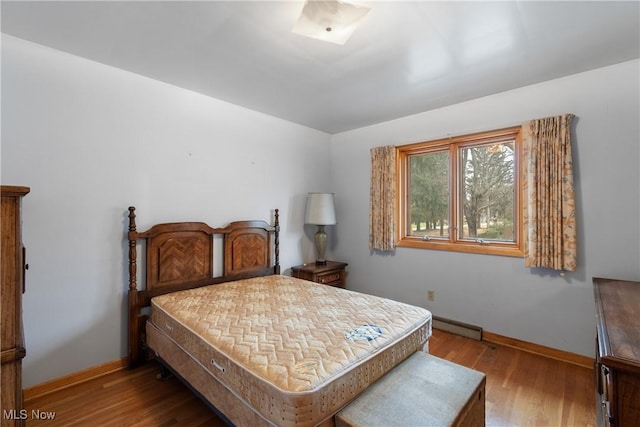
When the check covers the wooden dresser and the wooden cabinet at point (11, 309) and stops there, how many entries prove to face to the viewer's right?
1

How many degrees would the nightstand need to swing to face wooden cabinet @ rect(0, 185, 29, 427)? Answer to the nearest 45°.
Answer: approximately 90° to its right

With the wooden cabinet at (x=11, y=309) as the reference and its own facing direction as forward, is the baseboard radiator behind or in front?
in front

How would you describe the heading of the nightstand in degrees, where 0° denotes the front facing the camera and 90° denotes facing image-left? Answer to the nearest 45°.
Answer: approximately 315°

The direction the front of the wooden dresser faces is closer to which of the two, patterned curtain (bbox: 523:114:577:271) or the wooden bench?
the wooden bench

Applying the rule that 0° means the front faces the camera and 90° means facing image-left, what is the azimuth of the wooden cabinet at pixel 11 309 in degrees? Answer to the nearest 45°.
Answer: approximately 270°

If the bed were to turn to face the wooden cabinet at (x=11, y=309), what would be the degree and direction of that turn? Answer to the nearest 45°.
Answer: approximately 90° to its right

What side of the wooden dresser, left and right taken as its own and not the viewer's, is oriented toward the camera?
left

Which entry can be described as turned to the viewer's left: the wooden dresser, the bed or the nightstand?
the wooden dresser
